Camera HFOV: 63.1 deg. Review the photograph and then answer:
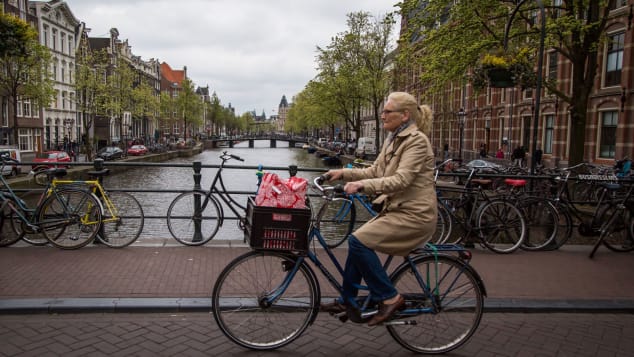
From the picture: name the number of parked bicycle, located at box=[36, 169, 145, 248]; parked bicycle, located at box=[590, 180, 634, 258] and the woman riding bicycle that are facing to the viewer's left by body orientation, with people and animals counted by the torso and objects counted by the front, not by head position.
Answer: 2

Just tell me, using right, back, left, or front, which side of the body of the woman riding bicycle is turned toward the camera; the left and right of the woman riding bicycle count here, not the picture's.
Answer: left

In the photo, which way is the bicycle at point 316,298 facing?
to the viewer's left

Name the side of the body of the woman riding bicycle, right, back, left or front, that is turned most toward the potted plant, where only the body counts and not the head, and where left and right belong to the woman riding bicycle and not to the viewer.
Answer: right

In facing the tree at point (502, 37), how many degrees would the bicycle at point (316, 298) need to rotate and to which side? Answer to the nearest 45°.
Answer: approximately 90° to its right

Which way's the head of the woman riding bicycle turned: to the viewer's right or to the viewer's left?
to the viewer's left
